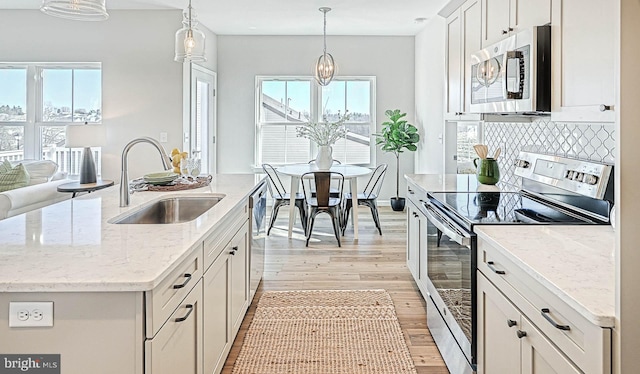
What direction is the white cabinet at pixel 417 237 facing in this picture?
to the viewer's left

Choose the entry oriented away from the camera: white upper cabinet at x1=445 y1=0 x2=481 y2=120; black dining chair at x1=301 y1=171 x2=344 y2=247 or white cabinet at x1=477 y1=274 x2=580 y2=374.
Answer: the black dining chair

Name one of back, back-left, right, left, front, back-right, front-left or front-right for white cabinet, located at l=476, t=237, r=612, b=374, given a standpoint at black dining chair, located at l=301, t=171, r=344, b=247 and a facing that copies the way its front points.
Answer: back

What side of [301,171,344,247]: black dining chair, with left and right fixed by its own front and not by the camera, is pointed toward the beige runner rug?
back

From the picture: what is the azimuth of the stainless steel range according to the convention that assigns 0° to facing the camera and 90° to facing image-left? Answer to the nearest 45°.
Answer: approximately 45°

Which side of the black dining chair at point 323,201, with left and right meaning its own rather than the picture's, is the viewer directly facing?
back

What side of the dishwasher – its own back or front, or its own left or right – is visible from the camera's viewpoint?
right

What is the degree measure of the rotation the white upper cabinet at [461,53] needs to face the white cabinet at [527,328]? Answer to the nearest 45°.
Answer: approximately 45° to its left

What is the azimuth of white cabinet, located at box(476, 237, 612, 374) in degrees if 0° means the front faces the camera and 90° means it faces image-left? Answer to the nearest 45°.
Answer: approximately 45°
